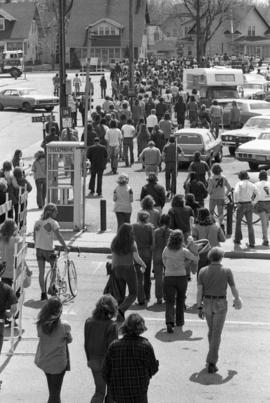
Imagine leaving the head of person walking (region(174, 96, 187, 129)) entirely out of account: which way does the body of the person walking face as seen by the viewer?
away from the camera

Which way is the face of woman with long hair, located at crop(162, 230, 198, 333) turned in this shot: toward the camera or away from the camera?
away from the camera

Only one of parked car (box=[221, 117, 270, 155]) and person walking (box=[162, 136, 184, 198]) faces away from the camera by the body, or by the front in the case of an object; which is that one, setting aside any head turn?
the person walking

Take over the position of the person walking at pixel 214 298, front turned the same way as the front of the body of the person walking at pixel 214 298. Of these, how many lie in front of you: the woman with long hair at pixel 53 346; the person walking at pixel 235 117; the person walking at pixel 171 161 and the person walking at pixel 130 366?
2

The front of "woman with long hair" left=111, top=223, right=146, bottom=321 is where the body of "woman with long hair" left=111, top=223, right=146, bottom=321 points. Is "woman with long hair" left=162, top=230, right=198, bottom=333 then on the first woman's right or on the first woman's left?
on the first woman's right

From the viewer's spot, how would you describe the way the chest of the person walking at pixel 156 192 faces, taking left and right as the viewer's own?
facing away from the viewer

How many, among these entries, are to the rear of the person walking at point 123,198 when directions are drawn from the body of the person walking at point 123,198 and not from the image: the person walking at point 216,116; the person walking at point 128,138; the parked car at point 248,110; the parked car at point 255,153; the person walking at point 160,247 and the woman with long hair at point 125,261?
2

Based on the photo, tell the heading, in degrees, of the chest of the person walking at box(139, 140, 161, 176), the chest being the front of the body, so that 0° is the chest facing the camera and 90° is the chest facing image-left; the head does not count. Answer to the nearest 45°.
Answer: approximately 180°

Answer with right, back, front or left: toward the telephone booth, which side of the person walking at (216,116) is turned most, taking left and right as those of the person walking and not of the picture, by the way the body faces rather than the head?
back

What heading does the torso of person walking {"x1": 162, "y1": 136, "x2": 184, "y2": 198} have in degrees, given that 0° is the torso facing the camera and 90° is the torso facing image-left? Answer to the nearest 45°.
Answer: approximately 180°

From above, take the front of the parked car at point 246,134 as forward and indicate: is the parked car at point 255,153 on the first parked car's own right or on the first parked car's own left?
on the first parked car's own left

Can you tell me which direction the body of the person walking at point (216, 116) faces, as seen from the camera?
away from the camera

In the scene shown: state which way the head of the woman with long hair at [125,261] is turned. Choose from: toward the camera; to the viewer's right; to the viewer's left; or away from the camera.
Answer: away from the camera

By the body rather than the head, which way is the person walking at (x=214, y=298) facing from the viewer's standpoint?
away from the camera

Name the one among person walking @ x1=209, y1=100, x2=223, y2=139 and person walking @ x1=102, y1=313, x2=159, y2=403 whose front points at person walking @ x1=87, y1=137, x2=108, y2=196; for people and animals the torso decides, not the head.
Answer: person walking @ x1=102, y1=313, x2=159, y2=403

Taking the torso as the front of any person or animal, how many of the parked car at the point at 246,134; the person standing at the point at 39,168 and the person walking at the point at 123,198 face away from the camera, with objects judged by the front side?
2

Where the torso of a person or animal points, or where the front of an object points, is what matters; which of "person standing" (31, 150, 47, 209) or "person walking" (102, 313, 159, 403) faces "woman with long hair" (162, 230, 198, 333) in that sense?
"person walking" (102, 313, 159, 403)

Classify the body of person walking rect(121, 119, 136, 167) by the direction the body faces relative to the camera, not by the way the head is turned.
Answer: away from the camera
